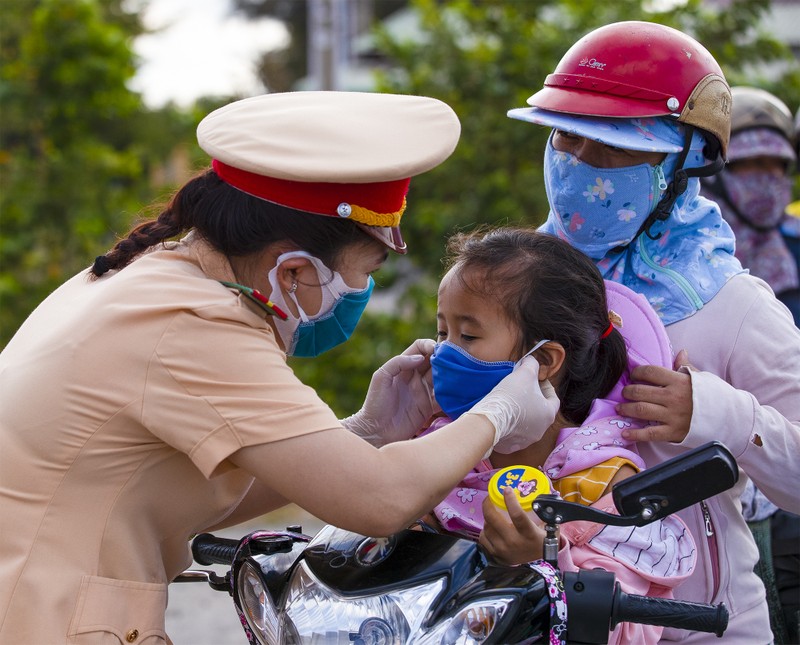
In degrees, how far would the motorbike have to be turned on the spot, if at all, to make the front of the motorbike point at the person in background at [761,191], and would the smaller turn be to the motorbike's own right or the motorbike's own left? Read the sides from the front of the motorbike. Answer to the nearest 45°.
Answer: approximately 135° to the motorbike's own right

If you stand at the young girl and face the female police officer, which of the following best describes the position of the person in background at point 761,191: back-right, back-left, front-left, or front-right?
back-right

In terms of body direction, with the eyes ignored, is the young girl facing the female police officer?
yes

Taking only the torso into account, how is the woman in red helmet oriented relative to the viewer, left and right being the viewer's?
facing the viewer and to the left of the viewer

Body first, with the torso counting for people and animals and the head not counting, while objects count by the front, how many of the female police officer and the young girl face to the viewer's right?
1

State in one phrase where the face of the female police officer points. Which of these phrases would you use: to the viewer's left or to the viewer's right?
to the viewer's right

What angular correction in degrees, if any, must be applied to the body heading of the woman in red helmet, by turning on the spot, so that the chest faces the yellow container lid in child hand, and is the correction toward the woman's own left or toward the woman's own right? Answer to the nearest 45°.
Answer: approximately 45° to the woman's own left

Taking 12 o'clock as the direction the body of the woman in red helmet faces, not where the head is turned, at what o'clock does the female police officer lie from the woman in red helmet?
The female police officer is roughly at 12 o'clock from the woman in red helmet.

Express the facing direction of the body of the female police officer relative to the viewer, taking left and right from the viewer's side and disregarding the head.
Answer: facing to the right of the viewer

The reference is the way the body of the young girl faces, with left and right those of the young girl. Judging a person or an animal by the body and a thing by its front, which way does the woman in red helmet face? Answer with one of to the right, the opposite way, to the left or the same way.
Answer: the same way
